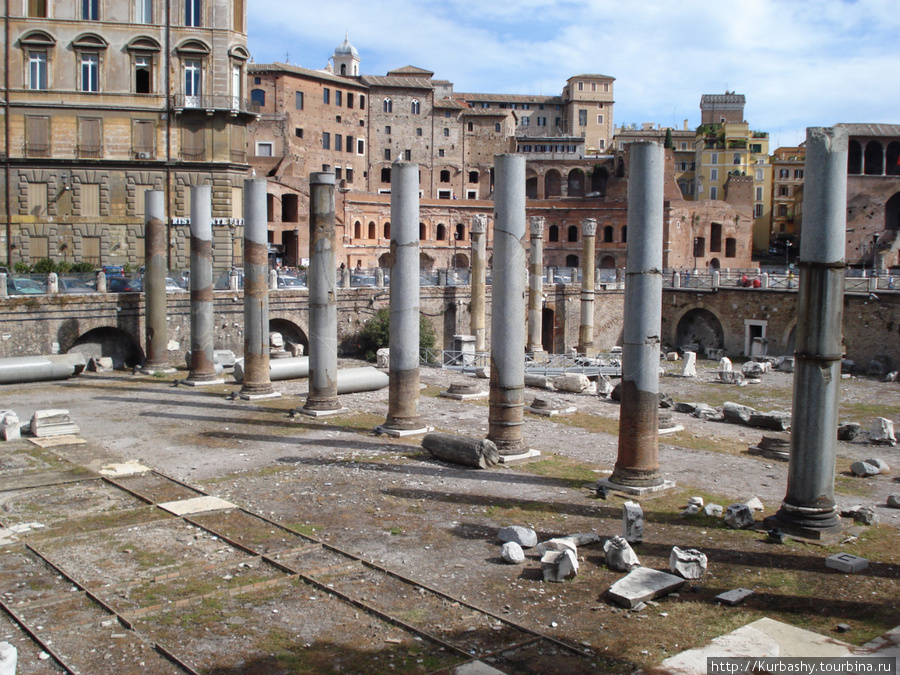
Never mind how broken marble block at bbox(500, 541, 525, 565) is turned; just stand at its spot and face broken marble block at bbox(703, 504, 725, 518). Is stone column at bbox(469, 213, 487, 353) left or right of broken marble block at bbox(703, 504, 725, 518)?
left

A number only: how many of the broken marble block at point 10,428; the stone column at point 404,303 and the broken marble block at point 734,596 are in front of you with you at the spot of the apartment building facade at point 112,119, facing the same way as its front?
3

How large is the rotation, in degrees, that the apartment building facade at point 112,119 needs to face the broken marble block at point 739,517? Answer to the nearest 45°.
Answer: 0° — it already faces it

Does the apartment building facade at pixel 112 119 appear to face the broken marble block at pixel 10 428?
yes

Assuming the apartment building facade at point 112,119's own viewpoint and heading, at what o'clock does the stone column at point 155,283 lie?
The stone column is roughly at 12 o'clock from the apartment building facade.

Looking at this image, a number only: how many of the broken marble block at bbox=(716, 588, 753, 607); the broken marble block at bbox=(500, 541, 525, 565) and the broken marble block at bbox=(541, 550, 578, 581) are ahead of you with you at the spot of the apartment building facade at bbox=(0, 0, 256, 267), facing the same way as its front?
3

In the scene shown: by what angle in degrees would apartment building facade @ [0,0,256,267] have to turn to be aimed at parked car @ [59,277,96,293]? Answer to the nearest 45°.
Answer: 0° — it already faces it

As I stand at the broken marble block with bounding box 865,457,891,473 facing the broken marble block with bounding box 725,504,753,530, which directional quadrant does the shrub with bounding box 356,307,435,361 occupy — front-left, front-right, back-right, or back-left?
back-right

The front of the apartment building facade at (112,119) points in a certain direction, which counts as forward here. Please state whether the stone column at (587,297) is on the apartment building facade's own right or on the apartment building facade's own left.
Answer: on the apartment building facade's own left

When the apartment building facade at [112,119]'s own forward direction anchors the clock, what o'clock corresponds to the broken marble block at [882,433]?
The broken marble block is roughly at 11 o'clock from the apartment building facade.

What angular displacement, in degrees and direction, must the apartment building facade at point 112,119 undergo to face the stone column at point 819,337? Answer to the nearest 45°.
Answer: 0° — it already faces it

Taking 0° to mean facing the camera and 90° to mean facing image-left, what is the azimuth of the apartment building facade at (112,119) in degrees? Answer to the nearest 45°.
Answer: approximately 0°
